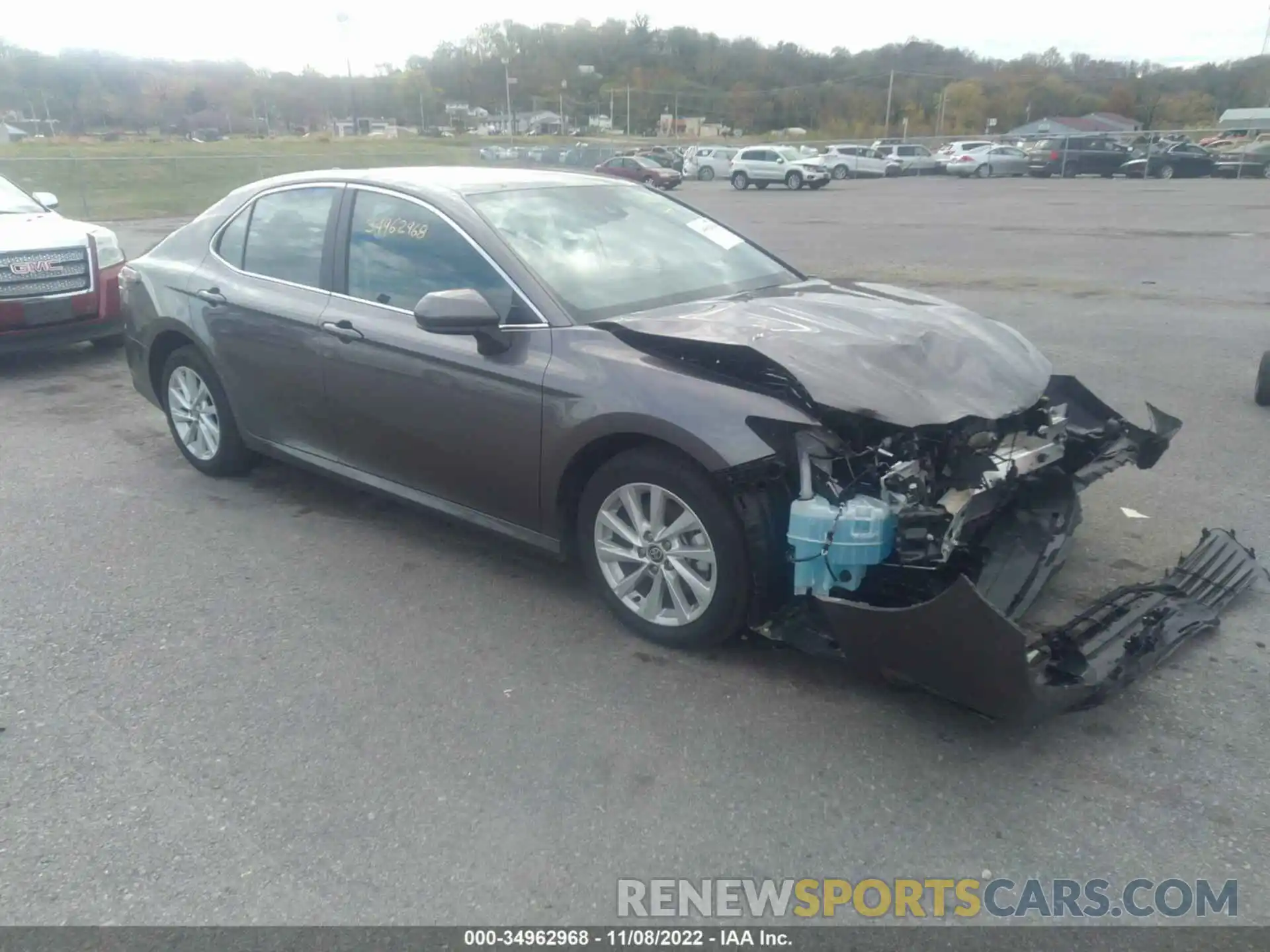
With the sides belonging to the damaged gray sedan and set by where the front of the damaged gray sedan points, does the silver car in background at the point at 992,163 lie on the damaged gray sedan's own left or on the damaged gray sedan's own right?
on the damaged gray sedan's own left

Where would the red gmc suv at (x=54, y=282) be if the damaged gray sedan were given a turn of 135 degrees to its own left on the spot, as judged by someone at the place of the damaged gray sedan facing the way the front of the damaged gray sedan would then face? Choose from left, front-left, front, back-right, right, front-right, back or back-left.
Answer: front-left

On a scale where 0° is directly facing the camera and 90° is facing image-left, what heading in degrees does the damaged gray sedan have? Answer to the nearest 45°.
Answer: approximately 315°

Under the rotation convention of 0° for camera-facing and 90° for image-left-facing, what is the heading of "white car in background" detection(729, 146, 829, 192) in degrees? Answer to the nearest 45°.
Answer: approximately 315°

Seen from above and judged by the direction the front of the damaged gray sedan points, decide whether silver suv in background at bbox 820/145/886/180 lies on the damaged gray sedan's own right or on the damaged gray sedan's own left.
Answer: on the damaged gray sedan's own left

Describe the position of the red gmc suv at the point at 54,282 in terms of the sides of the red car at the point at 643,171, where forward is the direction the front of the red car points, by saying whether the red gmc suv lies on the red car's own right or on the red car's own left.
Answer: on the red car's own right

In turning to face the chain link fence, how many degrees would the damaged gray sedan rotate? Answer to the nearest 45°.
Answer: approximately 180°

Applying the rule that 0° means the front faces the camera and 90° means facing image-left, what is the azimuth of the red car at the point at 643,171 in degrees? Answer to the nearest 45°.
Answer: approximately 315°
